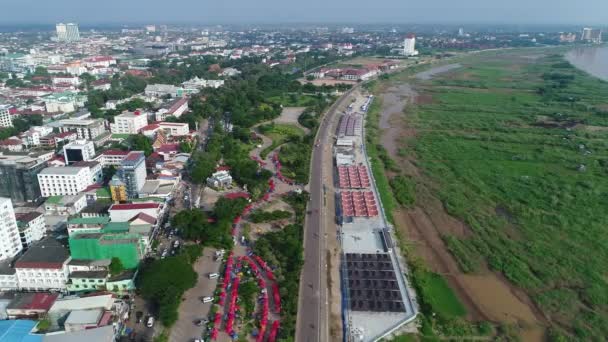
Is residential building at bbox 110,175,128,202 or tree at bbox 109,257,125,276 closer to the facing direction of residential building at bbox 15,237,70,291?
the tree

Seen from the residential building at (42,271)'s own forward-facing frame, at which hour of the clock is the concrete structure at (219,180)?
The concrete structure is roughly at 8 o'clock from the residential building.

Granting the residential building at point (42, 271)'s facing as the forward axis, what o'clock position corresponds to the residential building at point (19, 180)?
the residential building at point (19, 180) is roughly at 6 o'clock from the residential building at point (42, 271).

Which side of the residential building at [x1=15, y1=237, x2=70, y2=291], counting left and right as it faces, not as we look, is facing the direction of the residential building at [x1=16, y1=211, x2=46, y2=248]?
back

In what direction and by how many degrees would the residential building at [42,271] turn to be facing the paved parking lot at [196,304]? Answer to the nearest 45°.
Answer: approximately 45° to its left

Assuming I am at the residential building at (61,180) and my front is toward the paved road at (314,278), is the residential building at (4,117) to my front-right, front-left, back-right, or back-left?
back-left

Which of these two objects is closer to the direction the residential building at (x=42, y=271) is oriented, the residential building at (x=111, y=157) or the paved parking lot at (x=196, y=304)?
the paved parking lot

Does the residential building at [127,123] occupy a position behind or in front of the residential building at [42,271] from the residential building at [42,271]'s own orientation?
behind

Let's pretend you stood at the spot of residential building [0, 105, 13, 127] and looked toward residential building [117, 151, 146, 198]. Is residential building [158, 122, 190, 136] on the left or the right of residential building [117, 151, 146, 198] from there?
left
